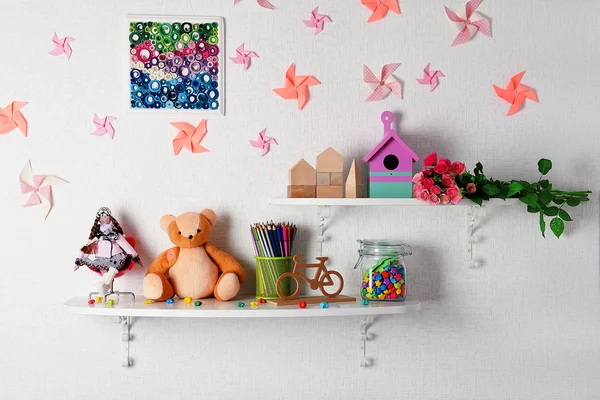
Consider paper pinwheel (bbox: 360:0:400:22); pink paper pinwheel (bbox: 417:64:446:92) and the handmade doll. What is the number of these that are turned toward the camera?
3

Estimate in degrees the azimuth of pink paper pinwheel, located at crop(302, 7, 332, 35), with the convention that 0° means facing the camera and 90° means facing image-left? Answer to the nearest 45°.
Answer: approximately 0°

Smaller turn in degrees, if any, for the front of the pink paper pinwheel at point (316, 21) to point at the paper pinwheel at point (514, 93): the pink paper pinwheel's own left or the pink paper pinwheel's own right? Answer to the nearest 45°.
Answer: approximately 90° to the pink paper pinwheel's own left

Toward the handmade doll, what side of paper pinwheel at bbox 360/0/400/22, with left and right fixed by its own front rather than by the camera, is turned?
right

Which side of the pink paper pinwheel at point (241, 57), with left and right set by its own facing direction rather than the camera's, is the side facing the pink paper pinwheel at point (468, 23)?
left

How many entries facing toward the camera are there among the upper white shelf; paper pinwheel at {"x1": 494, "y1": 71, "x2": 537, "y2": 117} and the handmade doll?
3

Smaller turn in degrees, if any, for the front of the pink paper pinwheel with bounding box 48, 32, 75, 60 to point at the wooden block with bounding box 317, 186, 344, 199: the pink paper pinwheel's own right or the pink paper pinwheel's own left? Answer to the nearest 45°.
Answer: approximately 45° to the pink paper pinwheel's own left

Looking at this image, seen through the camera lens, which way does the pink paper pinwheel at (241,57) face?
facing the viewer

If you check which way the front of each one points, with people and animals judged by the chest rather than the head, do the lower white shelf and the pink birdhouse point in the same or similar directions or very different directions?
same or similar directions

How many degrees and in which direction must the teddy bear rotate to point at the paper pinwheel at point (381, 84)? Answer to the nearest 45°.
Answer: approximately 90° to its left

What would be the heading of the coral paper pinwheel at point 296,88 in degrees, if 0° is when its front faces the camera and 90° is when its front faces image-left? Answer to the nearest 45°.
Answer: approximately 0°

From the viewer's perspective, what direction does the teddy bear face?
toward the camera

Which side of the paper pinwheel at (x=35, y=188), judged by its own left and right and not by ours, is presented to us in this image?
front
